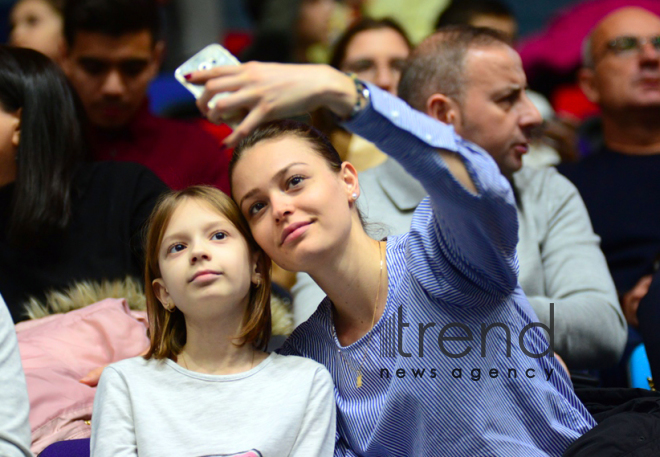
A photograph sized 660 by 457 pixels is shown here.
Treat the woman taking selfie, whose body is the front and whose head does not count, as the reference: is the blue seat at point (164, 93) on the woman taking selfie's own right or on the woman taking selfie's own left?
on the woman taking selfie's own right

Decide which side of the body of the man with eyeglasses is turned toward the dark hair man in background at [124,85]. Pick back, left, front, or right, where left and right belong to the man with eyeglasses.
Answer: right

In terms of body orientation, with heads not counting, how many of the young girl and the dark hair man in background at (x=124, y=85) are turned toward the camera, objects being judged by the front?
2

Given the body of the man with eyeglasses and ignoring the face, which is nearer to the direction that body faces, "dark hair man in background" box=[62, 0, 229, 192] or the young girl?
the young girl

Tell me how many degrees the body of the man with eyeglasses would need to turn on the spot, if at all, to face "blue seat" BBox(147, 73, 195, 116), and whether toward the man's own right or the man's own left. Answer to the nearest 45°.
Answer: approximately 135° to the man's own right

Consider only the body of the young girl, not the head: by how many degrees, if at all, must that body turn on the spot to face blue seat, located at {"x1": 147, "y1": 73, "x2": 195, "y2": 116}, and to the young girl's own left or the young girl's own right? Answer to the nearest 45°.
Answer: approximately 180°

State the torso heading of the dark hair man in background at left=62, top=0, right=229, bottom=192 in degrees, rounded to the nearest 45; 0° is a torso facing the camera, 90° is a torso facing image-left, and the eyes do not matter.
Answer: approximately 0°

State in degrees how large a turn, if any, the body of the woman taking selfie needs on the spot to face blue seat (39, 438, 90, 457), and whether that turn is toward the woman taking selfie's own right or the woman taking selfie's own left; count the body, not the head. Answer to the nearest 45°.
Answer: approximately 45° to the woman taking selfie's own right
